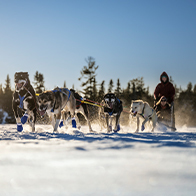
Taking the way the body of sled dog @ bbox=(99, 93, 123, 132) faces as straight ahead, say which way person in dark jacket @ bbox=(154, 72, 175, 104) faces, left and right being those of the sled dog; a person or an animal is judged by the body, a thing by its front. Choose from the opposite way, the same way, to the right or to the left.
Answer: the same way

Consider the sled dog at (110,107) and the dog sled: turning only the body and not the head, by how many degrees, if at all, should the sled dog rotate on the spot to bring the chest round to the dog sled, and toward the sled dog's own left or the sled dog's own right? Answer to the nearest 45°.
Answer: approximately 135° to the sled dog's own left

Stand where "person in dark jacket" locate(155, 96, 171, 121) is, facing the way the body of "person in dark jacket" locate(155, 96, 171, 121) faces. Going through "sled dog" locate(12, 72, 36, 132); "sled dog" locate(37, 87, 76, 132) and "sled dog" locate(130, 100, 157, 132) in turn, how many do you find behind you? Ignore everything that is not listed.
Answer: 0

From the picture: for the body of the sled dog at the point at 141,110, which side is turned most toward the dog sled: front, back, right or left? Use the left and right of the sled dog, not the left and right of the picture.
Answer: back

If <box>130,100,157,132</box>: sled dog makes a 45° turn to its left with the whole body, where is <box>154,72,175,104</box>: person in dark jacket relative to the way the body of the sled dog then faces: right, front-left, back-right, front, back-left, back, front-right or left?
back-left

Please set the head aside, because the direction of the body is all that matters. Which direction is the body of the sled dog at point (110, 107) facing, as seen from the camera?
toward the camera

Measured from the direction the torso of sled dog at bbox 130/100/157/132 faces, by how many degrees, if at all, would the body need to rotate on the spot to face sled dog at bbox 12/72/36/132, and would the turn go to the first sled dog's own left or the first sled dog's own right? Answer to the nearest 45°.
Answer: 0° — it already faces it

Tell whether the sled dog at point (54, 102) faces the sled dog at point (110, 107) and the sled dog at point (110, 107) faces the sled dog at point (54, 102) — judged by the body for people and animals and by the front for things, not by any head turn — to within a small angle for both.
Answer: no

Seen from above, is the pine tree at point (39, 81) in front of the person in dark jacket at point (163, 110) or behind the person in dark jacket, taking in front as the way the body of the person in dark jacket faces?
behind

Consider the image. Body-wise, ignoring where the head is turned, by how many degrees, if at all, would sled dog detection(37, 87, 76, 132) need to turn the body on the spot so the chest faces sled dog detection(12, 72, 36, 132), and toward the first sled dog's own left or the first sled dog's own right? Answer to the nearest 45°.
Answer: approximately 45° to the first sled dog's own right

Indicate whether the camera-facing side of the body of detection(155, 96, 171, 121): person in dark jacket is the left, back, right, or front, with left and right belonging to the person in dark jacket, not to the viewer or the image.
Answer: front

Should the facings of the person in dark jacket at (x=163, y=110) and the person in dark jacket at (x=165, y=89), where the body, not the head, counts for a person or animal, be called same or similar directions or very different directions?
same or similar directions
